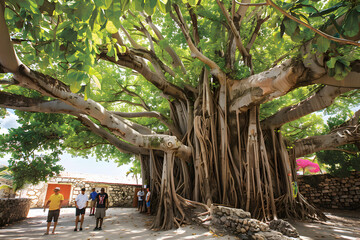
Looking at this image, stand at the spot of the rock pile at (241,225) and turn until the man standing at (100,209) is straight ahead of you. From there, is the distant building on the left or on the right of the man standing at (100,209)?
right

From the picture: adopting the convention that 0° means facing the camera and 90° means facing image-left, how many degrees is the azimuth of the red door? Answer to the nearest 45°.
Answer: approximately 0°

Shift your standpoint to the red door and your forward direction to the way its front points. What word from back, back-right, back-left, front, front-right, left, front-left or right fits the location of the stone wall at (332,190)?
front-left

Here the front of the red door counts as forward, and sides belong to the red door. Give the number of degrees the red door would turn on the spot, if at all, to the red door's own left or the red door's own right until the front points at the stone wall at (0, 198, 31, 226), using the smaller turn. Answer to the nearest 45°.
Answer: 0° — it already faces it

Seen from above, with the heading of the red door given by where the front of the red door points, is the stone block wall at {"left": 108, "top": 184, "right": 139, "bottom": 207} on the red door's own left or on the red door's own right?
on the red door's own left

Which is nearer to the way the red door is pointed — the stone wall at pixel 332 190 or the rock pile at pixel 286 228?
the rock pile

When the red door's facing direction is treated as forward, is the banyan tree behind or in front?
in front

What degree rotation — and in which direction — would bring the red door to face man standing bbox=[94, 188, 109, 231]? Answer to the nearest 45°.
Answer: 0° — it already faces them

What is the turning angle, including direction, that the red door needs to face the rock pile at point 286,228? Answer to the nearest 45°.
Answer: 0° — it already faces it

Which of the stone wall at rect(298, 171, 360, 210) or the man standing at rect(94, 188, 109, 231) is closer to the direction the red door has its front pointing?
the man standing
